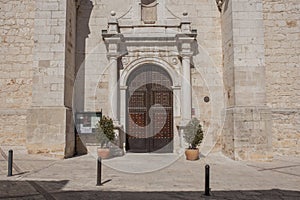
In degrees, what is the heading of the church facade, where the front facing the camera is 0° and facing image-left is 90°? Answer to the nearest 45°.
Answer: approximately 0°
